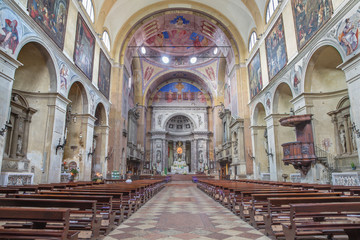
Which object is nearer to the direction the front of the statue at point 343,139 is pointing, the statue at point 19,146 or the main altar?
the statue

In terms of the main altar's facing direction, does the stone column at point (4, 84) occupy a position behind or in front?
in front

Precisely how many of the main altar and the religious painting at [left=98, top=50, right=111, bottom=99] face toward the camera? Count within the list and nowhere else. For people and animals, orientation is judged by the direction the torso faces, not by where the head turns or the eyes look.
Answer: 1

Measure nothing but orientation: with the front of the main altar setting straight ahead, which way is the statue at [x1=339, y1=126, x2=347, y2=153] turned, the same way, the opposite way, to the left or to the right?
to the right

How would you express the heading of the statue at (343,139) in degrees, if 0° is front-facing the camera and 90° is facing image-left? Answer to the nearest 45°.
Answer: approximately 45°

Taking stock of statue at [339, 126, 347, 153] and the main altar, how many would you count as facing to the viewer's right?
0

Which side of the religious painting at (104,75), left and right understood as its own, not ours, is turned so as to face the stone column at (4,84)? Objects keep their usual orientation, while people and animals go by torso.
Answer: right

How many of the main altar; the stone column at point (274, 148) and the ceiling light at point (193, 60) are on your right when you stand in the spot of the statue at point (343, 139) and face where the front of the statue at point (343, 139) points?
3

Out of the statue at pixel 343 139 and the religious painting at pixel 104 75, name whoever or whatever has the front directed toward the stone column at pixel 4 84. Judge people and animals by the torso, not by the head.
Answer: the statue

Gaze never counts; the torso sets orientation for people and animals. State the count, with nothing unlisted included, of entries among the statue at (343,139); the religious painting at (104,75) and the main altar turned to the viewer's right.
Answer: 1

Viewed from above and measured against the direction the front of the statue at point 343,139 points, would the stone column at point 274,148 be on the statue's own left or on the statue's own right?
on the statue's own right

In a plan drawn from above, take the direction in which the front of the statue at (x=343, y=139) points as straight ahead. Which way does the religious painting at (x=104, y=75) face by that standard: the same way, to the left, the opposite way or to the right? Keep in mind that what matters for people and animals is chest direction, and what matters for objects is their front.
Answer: the opposite way

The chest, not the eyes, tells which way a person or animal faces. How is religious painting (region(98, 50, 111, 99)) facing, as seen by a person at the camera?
facing to the right of the viewer
